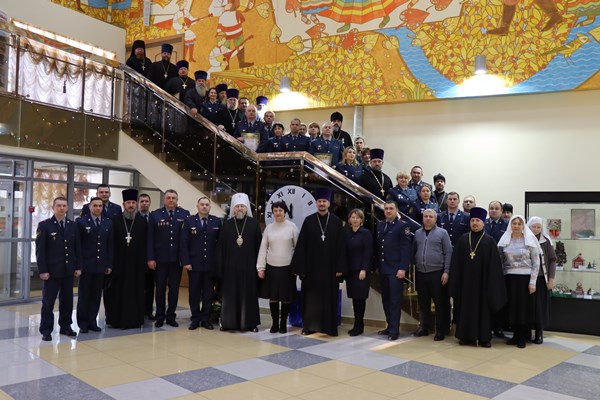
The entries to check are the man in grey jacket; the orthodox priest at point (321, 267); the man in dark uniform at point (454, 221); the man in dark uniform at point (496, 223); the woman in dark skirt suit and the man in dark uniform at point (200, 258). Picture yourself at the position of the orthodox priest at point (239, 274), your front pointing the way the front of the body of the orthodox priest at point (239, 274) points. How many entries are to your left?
5

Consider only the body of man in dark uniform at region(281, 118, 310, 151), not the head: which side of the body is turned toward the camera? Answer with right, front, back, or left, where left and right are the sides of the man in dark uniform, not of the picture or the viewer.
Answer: front

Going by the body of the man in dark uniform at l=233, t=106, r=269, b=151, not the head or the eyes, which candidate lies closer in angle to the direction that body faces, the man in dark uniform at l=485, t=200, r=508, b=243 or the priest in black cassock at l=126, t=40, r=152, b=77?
the man in dark uniform

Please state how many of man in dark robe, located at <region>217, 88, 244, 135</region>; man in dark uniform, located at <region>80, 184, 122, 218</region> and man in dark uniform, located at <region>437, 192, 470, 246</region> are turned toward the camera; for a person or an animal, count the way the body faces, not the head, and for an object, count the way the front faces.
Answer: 3

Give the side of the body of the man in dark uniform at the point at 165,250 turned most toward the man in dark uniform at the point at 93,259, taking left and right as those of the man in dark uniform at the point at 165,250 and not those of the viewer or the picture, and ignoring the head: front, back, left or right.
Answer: right

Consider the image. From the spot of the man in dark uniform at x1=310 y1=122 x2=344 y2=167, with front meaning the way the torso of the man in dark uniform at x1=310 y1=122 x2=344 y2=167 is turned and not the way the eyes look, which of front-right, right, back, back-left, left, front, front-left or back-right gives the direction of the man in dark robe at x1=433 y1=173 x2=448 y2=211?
left

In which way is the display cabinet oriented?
toward the camera

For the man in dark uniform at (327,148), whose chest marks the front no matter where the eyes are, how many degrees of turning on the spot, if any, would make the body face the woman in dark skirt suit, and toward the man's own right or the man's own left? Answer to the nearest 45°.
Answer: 0° — they already face them

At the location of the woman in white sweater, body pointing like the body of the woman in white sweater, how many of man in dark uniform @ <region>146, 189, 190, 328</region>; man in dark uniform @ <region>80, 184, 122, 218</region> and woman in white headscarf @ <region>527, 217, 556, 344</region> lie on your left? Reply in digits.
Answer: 1

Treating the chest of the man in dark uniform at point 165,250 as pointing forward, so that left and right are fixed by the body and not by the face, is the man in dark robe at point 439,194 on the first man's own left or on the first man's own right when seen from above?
on the first man's own left

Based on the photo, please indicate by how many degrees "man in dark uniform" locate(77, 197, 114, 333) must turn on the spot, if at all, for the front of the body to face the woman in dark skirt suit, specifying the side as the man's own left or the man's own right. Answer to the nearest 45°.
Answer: approximately 90° to the man's own left

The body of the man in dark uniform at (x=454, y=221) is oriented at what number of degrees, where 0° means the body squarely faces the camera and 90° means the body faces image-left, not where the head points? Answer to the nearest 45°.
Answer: approximately 0°

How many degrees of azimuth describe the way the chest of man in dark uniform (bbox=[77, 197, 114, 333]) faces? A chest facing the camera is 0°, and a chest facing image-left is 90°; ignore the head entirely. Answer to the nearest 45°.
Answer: approximately 0°

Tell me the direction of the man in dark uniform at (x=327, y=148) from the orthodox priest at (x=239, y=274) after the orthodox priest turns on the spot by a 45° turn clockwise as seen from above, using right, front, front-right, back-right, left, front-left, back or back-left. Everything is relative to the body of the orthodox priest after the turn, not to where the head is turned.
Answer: back

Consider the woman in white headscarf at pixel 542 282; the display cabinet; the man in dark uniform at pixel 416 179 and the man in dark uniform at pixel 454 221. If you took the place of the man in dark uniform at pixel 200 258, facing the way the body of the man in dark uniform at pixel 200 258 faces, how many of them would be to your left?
4

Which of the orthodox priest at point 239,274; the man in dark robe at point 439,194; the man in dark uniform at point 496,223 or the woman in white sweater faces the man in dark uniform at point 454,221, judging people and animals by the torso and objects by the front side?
the man in dark robe at point 439,194
